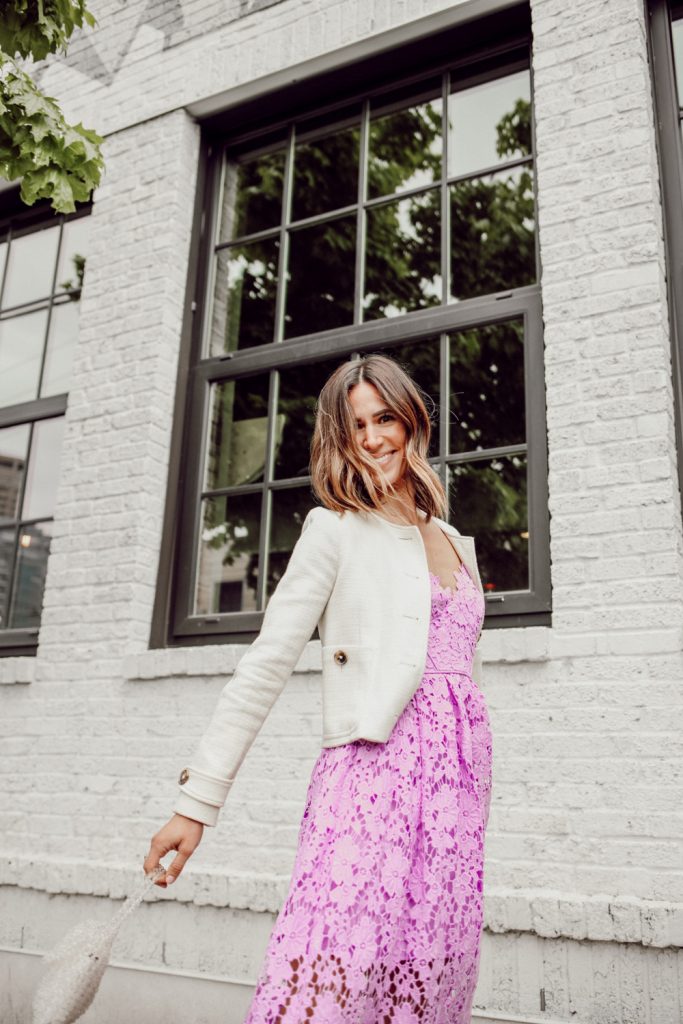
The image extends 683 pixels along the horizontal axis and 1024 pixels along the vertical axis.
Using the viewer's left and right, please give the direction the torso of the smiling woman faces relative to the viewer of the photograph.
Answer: facing the viewer and to the right of the viewer
